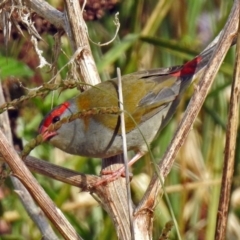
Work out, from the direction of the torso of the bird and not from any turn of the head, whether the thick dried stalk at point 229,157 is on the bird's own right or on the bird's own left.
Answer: on the bird's own left

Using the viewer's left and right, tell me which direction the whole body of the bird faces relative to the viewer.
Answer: facing to the left of the viewer

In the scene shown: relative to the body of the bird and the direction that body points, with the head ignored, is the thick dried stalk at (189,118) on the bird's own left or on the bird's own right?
on the bird's own left
